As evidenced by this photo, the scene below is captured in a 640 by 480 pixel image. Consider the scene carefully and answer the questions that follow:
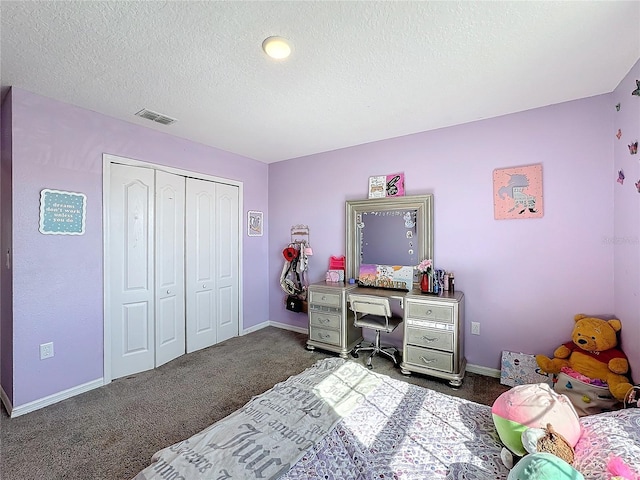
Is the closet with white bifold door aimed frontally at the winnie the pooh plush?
yes

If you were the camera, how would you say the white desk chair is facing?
facing away from the viewer and to the right of the viewer

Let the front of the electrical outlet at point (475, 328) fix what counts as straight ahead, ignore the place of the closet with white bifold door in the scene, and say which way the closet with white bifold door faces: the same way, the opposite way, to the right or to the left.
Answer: to the left

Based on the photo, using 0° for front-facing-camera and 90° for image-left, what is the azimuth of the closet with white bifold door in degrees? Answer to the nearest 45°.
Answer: approximately 315°

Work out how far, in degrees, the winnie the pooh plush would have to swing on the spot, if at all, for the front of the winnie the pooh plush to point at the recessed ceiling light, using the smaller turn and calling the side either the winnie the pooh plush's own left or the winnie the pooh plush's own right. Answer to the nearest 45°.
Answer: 0° — it already faces it

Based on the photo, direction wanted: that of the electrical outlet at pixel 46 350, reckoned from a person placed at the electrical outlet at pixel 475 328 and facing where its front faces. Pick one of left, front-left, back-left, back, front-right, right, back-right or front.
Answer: front-right

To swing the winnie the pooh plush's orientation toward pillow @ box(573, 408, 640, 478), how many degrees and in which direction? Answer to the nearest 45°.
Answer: approximately 45° to its left

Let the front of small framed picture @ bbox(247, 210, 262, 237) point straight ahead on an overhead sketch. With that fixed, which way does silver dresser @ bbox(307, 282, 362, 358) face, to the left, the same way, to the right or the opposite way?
to the right

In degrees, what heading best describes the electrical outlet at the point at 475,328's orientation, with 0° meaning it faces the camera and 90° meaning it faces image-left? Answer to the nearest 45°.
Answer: approximately 0°
